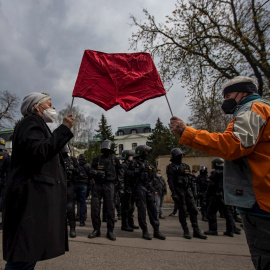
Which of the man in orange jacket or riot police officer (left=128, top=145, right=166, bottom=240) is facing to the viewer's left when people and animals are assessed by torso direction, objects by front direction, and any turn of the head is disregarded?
the man in orange jacket

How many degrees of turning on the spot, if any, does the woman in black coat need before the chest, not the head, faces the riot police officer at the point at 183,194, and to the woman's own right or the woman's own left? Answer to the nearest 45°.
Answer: approximately 45° to the woman's own left

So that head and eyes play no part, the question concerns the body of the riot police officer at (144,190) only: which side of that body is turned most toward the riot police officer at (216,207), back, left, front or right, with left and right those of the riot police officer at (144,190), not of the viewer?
left

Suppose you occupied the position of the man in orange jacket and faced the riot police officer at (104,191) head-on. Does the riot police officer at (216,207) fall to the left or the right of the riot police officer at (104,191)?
right

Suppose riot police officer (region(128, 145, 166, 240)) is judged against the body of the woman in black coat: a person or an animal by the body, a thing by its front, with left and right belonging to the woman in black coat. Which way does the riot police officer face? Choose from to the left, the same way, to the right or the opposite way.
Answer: to the right

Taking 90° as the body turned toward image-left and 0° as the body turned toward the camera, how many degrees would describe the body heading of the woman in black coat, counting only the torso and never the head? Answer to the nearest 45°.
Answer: approximately 270°

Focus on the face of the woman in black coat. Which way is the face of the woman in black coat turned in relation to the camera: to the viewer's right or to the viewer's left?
to the viewer's right

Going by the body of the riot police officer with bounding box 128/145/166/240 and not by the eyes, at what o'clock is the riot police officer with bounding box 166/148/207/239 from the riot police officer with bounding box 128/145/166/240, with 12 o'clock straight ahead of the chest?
the riot police officer with bounding box 166/148/207/239 is roughly at 10 o'clock from the riot police officer with bounding box 128/145/166/240.

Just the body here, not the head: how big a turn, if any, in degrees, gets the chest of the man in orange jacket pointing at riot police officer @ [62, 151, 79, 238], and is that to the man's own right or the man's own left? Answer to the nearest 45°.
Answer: approximately 45° to the man's own right

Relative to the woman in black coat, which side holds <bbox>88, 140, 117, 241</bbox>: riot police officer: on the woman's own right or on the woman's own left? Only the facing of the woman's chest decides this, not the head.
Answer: on the woman's own left

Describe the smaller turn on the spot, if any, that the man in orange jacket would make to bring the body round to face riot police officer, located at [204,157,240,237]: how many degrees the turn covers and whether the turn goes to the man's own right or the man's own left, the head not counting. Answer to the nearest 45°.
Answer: approximately 90° to the man's own right

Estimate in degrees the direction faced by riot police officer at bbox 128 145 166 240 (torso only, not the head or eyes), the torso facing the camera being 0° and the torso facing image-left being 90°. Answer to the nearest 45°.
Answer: approximately 315°

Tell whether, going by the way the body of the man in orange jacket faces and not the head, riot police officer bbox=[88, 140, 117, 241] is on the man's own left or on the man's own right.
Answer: on the man's own right

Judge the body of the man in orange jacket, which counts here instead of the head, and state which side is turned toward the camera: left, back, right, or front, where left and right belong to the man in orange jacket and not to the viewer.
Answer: left

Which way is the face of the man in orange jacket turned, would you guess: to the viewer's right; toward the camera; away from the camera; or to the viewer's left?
to the viewer's left

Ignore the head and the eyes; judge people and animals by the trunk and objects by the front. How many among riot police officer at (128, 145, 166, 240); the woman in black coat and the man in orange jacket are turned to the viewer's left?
1
